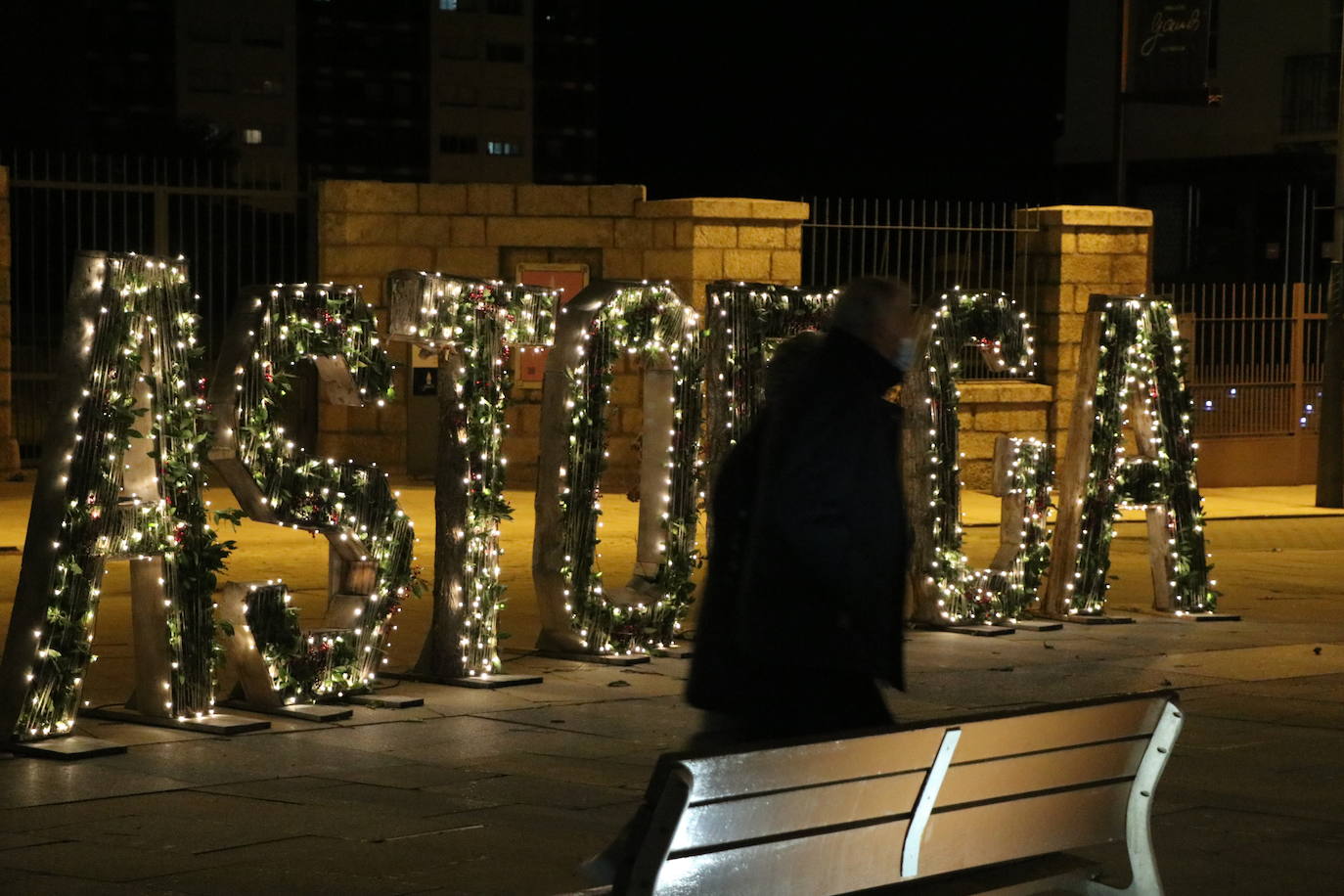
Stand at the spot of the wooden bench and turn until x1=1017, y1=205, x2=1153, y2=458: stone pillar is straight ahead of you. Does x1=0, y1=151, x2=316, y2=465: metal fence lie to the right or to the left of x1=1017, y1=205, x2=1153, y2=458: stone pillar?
left

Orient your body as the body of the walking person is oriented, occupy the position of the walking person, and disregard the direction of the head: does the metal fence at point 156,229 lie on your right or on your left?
on your left

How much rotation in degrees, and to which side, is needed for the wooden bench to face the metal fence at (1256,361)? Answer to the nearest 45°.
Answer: approximately 45° to its right

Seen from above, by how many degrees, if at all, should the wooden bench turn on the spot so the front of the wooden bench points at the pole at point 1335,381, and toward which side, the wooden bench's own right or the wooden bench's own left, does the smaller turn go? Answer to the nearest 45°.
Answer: approximately 45° to the wooden bench's own right

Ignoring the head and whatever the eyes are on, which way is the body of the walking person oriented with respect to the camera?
to the viewer's right

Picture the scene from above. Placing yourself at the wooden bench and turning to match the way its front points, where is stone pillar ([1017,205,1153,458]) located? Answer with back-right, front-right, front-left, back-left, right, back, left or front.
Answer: front-right

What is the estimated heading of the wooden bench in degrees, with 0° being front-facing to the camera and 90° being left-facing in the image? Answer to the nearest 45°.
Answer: approximately 135°

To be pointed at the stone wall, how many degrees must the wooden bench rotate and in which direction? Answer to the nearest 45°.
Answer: approximately 45° to its right

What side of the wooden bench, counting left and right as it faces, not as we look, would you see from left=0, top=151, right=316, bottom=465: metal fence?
front

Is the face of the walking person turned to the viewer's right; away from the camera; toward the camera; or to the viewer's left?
to the viewer's right

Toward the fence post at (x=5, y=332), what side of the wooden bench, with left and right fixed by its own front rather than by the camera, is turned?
front

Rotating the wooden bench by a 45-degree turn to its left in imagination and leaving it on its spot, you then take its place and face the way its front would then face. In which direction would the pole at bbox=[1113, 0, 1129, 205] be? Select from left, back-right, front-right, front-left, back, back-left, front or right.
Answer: right
